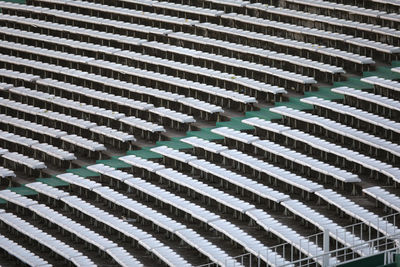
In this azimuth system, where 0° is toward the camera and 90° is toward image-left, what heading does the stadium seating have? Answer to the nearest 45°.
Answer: approximately 45°
